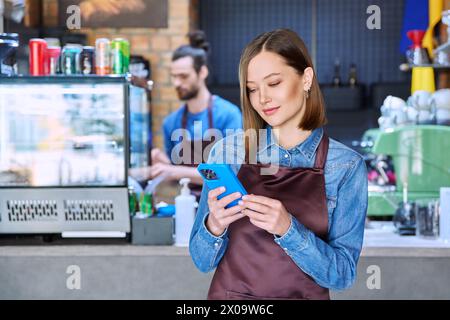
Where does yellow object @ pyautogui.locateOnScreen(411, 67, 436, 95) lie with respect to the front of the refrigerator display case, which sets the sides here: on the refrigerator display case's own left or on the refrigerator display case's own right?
on the refrigerator display case's own left

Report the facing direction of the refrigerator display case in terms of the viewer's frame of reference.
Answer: facing the viewer

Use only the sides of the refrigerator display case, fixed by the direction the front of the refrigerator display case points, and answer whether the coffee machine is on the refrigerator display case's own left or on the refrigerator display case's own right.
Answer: on the refrigerator display case's own left
